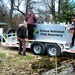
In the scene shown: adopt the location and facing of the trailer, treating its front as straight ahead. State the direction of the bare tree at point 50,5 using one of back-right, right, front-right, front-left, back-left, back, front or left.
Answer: right

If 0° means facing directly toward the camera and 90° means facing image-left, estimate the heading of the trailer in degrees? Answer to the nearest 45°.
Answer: approximately 90°
